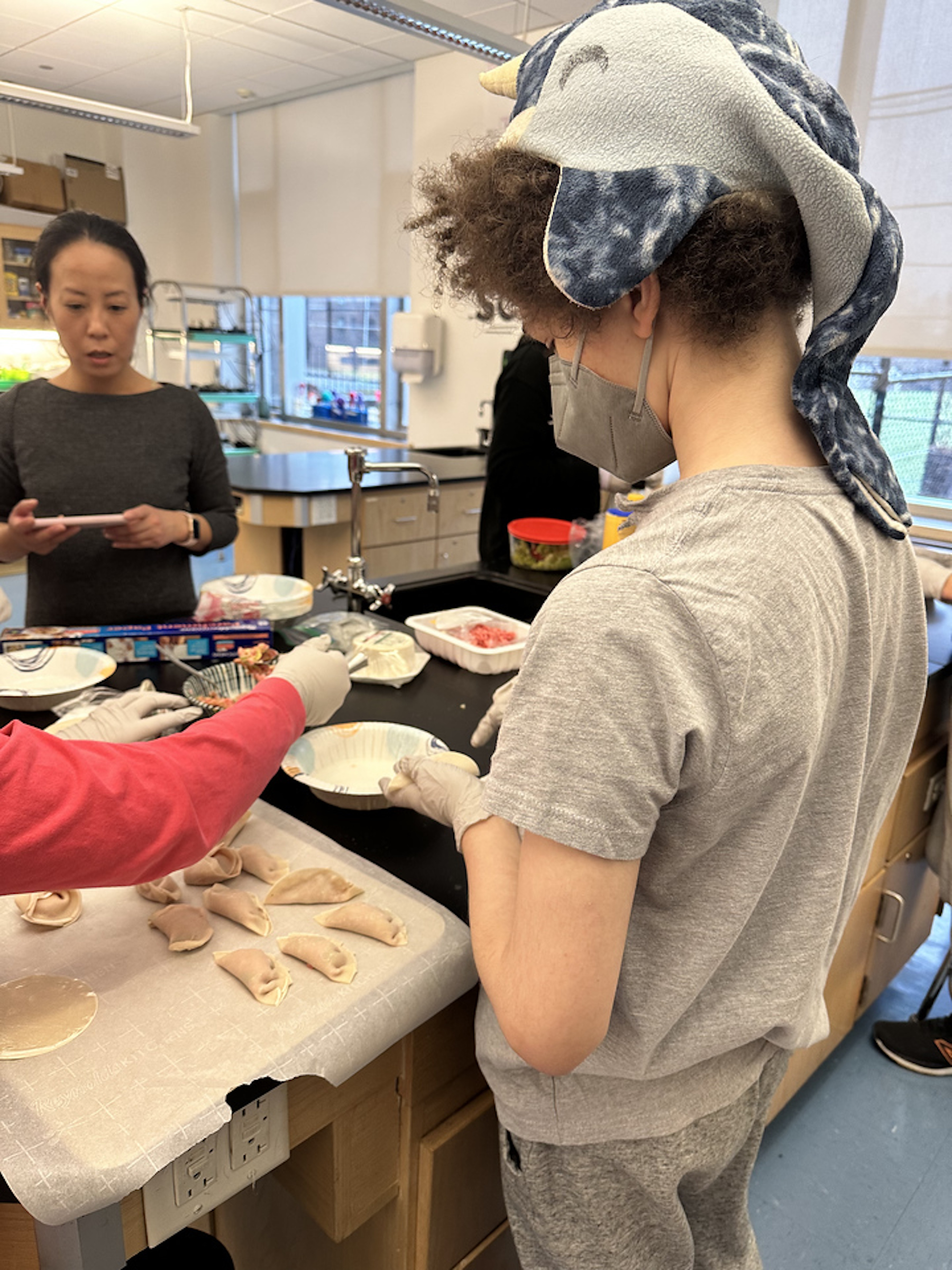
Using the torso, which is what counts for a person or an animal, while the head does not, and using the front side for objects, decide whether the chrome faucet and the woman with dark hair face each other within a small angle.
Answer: no

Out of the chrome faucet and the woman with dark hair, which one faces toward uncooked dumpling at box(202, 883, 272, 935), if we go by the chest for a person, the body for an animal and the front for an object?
the woman with dark hair

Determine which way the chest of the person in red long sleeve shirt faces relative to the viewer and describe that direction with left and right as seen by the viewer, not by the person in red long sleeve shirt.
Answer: facing to the right of the viewer

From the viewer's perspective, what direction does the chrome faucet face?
to the viewer's right

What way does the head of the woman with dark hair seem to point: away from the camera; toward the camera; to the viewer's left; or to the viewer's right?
toward the camera

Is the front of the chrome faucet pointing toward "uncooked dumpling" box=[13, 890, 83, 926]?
no

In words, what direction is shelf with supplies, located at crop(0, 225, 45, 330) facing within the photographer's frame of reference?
facing the viewer

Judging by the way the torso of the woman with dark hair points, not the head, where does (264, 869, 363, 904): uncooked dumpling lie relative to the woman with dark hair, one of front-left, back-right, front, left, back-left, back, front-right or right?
front

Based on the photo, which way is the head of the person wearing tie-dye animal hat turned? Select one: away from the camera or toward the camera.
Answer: away from the camera

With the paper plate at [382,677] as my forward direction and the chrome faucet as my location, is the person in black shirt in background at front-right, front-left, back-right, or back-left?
back-left

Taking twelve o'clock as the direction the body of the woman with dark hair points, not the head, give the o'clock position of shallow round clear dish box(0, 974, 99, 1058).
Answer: The shallow round clear dish is roughly at 12 o'clock from the woman with dark hair.

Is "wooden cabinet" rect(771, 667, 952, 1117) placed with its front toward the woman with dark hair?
no

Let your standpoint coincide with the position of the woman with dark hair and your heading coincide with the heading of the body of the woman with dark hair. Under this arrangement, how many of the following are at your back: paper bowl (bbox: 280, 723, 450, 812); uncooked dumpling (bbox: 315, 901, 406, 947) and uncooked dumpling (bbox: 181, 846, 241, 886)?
0

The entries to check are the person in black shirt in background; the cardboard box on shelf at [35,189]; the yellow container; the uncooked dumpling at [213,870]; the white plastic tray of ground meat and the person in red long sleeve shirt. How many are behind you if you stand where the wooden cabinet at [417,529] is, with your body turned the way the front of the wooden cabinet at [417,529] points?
1

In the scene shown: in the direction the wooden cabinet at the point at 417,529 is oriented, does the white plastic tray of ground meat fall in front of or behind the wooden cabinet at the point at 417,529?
in front
